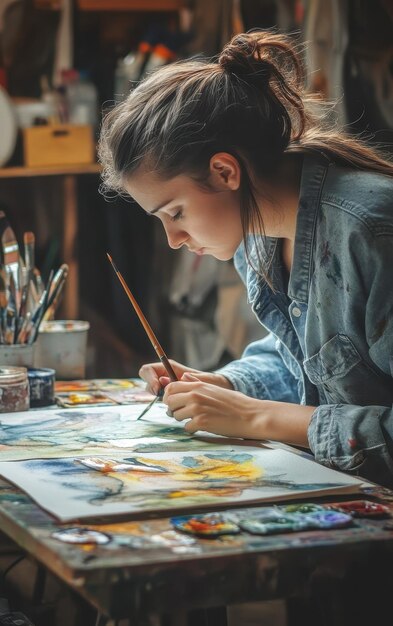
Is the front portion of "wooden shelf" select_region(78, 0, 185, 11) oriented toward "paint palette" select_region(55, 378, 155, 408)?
yes

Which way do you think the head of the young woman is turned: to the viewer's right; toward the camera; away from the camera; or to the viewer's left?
to the viewer's left

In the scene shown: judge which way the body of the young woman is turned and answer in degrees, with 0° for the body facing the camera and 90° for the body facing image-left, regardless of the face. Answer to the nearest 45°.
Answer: approximately 90°

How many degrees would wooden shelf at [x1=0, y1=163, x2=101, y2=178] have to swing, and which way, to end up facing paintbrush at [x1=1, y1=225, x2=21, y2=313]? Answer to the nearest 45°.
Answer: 0° — it already faces it

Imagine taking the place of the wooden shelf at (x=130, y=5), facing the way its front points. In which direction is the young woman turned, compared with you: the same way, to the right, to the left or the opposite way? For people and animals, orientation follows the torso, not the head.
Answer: to the right

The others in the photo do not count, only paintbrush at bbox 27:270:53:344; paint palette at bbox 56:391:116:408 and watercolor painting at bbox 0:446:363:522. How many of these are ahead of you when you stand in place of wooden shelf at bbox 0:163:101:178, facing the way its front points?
3
